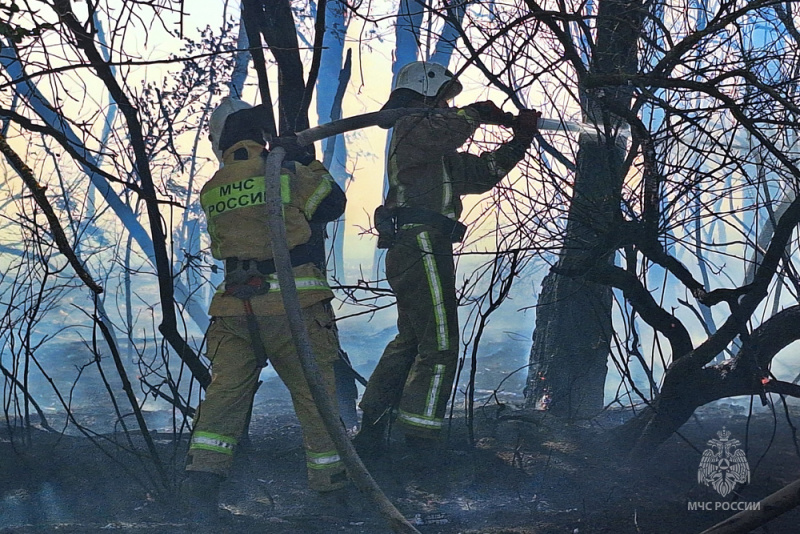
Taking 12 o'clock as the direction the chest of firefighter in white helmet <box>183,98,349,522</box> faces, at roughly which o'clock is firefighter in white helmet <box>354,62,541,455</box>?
firefighter in white helmet <box>354,62,541,455</box> is roughly at 1 o'clock from firefighter in white helmet <box>183,98,349,522</box>.

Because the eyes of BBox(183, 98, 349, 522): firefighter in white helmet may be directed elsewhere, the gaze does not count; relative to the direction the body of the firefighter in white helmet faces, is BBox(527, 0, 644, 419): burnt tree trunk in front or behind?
in front

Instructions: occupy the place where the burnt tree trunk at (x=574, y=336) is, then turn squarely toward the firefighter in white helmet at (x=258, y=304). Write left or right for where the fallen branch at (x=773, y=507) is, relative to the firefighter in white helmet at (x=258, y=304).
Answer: left

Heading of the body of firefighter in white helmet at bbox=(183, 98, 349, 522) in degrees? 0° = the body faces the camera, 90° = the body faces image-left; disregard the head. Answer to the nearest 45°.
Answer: approximately 225°

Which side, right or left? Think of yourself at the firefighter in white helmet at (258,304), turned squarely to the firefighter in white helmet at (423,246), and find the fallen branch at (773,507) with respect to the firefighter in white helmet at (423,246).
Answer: right

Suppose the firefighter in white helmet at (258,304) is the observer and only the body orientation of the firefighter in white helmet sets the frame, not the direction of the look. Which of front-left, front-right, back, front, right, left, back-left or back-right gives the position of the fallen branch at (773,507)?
right

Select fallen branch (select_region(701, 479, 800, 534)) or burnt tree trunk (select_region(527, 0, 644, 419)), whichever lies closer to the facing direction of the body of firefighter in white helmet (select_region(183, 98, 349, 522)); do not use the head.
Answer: the burnt tree trunk
